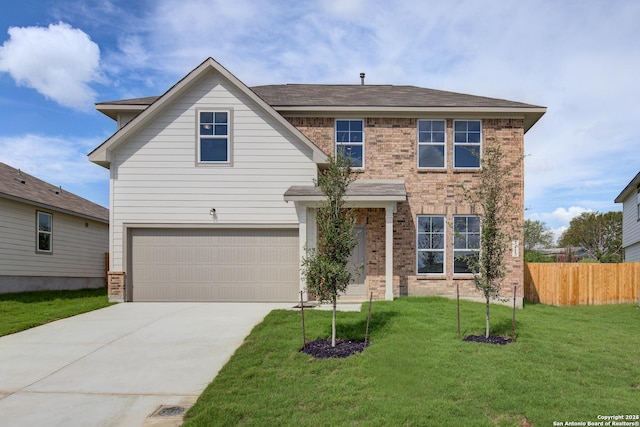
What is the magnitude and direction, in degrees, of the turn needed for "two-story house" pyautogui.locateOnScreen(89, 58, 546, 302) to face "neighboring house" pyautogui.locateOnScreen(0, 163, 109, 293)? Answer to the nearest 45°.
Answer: approximately 135° to its right

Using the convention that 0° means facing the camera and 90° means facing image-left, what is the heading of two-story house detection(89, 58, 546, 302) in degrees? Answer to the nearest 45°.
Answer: approximately 0°

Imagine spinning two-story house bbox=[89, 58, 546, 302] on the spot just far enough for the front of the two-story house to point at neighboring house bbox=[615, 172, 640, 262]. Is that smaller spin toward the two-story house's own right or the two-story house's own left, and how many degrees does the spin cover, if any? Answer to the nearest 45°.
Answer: approximately 135° to the two-story house's own left
